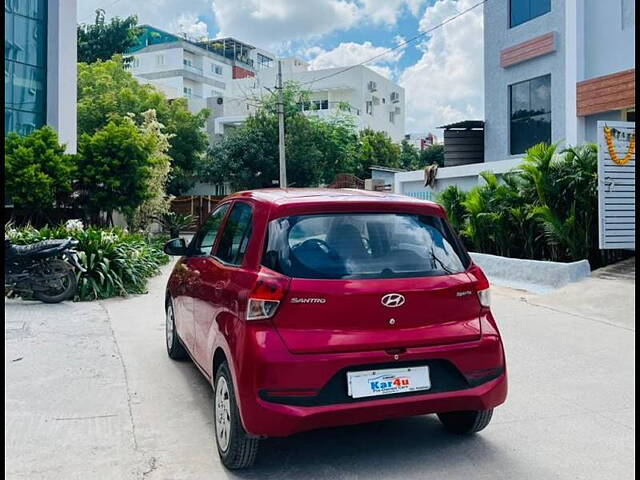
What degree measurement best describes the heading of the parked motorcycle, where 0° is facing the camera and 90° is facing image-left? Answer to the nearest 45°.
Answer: approximately 90°

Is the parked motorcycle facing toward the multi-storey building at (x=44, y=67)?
no

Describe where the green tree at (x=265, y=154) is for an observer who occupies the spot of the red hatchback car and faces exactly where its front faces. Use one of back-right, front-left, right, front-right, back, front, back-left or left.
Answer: front-right

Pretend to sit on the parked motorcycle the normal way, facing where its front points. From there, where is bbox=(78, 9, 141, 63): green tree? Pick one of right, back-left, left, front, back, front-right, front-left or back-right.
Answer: right

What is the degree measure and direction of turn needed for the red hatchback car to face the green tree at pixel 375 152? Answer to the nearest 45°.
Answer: approximately 45° to its right

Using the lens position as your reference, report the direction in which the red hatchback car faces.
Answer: facing away from the viewer and to the left of the viewer

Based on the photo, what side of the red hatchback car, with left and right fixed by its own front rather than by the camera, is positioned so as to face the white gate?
right

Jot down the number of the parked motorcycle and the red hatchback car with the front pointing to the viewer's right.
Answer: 0
